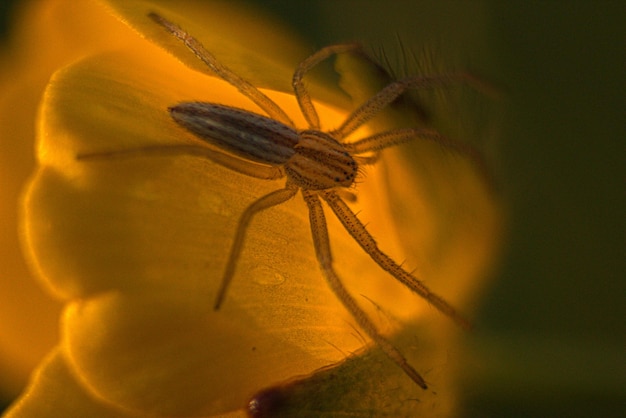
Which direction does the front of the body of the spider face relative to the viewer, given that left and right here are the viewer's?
facing to the right of the viewer
